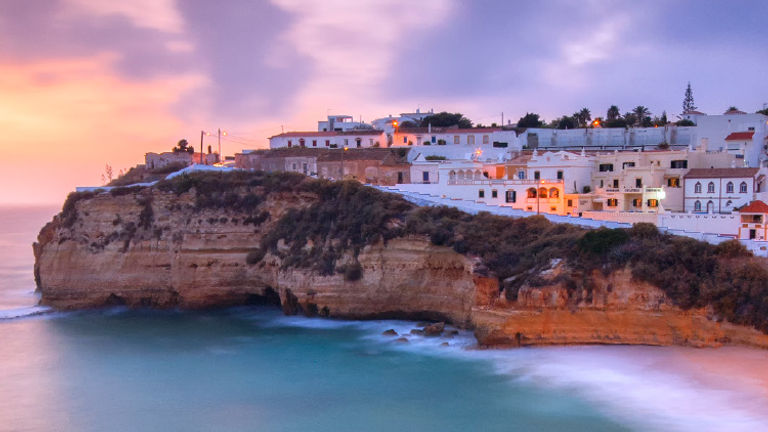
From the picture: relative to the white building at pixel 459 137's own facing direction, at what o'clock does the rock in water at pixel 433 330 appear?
The rock in water is roughly at 12 o'clock from the white building.

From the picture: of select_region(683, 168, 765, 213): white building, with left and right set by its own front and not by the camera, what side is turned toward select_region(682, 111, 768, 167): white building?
back

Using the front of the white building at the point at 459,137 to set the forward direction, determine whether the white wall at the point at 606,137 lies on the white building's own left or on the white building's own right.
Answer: on the white building's own left

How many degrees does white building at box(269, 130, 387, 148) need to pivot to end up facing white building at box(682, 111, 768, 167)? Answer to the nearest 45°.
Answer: approximately 45° to its left

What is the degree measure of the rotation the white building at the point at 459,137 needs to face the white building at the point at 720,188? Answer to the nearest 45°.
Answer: approximately 45° to its left

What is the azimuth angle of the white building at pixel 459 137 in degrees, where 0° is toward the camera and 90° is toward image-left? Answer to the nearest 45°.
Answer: approximately 0°

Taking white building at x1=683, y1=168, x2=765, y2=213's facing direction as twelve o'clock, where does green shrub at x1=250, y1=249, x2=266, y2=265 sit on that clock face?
The green shrub is roughly at 2 o'clock from the white building.

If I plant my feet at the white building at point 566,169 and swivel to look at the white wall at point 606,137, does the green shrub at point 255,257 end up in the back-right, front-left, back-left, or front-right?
back-left
